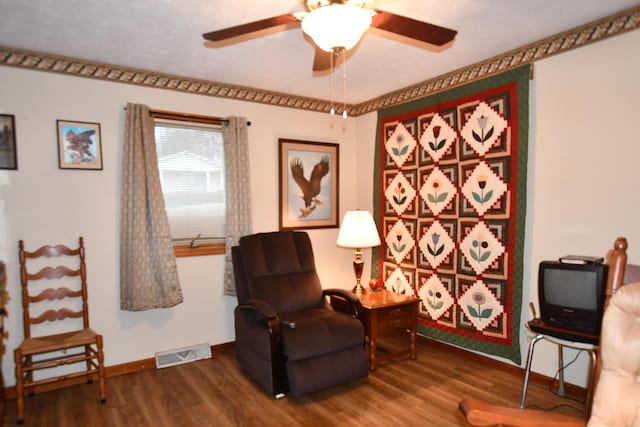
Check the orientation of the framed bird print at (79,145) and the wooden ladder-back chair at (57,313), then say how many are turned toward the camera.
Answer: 2

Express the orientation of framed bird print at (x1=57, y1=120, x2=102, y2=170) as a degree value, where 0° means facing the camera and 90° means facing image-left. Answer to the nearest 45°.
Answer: approximately 0°

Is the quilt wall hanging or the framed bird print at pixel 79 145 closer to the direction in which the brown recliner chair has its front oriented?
the quilt wall hanging

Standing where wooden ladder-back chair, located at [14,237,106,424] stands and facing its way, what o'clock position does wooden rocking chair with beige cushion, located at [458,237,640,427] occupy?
wooden rocking chair with beige cushion, located at [458,237,640,427] is roughly at 11 o'clock from wooden ladder-back chair, located at [14,237,106,424].

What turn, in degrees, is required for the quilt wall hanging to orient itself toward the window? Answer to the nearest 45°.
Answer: approximately 45° to its right

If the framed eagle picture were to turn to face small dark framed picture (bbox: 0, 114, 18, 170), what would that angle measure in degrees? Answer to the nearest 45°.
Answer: approximately 90° to its right

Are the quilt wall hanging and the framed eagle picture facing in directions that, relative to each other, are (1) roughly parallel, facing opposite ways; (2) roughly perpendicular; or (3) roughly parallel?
roughly perpendicular
